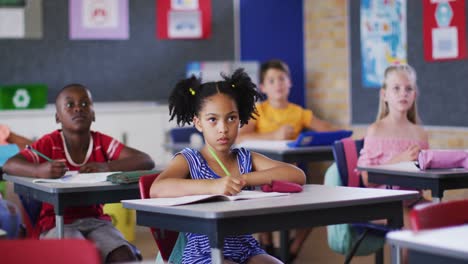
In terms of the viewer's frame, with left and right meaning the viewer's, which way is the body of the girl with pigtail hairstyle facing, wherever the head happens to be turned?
facing the viewer and to the right of the viewer

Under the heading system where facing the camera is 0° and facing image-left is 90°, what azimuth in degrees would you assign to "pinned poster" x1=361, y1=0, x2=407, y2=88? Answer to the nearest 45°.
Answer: approximately 0°

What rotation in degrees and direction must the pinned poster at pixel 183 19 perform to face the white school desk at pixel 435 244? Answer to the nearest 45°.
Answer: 0° — it already faces it

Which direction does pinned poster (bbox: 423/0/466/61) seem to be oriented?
toward the camera

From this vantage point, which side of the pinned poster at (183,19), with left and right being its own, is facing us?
front

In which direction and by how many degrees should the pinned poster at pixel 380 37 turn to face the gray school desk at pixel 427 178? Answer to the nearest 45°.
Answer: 0° — it already faces it

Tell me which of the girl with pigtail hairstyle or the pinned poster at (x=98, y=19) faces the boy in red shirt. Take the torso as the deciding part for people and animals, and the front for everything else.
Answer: the pinned poster

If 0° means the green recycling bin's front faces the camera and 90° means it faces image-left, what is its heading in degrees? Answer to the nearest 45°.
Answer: approximately 0°

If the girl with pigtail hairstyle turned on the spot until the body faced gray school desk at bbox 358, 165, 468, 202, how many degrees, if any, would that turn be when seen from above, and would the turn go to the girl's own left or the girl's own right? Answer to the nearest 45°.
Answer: approximately 90° to the girl's own left

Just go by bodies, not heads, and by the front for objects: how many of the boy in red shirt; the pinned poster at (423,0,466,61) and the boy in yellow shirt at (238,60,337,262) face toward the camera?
3

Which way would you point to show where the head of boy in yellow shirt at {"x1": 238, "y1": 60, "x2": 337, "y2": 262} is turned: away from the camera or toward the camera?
toward the camera

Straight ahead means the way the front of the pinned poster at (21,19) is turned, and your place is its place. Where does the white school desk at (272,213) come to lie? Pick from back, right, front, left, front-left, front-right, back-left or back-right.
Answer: front

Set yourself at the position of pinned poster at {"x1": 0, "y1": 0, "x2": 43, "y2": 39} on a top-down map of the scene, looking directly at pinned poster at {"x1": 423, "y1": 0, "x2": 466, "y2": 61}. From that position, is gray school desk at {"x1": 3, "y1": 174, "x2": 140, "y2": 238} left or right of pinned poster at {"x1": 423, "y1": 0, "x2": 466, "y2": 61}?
right

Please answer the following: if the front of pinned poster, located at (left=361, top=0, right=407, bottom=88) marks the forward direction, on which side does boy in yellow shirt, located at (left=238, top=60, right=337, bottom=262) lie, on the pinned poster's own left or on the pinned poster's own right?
on the pinned poster's own right

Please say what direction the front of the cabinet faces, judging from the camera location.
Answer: facing the viewer
